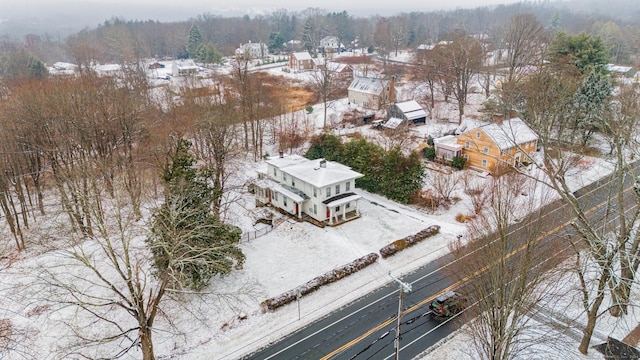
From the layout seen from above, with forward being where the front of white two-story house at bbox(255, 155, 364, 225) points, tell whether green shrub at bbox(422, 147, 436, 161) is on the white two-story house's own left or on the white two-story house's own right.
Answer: on the white two-story house's own left

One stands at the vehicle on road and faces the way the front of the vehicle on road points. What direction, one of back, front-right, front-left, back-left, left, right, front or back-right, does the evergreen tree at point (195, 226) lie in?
back-left

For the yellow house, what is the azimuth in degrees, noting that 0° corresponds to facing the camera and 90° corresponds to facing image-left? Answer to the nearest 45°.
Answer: approximately 315°

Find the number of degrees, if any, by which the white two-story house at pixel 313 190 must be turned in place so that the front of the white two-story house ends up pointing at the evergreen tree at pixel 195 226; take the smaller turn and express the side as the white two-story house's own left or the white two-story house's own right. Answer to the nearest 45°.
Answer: approximately 90° to the white two-story house's own right

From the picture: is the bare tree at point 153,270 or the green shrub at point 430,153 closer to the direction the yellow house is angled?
the bare tree

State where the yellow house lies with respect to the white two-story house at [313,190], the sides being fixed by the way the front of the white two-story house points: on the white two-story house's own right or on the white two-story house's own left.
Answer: on the white two-story house's own left

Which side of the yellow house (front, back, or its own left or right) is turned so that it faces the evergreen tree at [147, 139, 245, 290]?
right

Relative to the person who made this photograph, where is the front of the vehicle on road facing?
facing away from the viewer and to the right of the viewer

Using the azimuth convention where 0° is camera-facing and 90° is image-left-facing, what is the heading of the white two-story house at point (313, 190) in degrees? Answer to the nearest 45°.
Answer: approximately 315°

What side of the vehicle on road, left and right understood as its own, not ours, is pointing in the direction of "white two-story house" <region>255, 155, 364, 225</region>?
left

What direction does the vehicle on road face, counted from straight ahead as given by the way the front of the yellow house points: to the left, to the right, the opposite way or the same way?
to the left

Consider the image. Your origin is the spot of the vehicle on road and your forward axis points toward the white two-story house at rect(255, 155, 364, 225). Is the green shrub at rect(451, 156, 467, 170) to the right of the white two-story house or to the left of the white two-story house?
right

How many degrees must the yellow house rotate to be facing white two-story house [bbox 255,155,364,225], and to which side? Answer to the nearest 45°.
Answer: approximately 90° to its right
